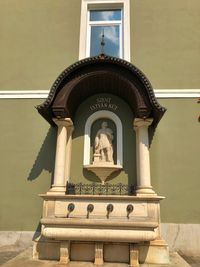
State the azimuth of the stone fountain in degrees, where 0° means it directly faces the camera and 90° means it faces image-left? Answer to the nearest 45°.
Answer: approximately 0°
